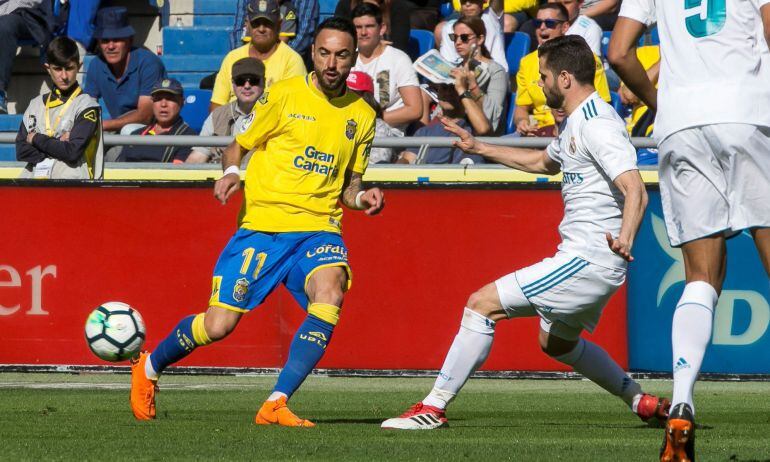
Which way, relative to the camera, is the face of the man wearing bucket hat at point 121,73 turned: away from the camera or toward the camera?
toward the camera

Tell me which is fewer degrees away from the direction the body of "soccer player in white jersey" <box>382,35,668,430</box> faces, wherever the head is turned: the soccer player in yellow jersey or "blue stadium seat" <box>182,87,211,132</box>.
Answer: the soccer player in yellow jersey

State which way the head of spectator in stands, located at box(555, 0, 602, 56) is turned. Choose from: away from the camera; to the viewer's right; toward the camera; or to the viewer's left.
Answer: toward the camera

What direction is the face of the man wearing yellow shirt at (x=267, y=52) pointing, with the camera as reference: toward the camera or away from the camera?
toward the camera

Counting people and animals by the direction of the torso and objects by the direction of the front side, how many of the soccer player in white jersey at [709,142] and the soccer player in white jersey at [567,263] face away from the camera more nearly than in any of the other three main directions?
1

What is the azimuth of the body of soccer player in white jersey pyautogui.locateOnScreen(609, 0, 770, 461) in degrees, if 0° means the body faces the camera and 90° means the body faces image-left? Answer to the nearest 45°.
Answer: approximately 180°

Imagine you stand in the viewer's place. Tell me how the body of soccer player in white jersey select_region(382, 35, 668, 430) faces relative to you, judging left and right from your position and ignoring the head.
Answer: facing to the left of the viewer

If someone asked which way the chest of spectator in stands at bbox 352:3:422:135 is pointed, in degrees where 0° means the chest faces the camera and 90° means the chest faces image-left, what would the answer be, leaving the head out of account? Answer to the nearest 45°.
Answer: approximately 45°

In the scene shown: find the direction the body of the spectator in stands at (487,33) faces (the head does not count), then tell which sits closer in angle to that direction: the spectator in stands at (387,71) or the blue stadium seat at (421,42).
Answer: the spectator in stands

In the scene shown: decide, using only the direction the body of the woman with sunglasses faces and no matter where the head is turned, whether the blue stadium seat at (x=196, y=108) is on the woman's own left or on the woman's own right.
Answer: on the woman's own right

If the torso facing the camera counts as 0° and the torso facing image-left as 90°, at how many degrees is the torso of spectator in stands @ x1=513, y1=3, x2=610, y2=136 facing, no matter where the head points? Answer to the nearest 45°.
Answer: approximately 45°

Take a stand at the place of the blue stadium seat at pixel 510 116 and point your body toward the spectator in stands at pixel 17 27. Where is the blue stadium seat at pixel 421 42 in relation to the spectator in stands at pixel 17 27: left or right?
right

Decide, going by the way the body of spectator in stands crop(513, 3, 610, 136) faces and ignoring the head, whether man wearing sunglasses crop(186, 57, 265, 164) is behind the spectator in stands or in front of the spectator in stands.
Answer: in front

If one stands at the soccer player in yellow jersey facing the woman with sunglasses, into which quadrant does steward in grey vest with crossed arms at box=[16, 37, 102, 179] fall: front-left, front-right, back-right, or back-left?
front-left

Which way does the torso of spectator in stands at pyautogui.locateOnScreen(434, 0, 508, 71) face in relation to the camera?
toward the camera
